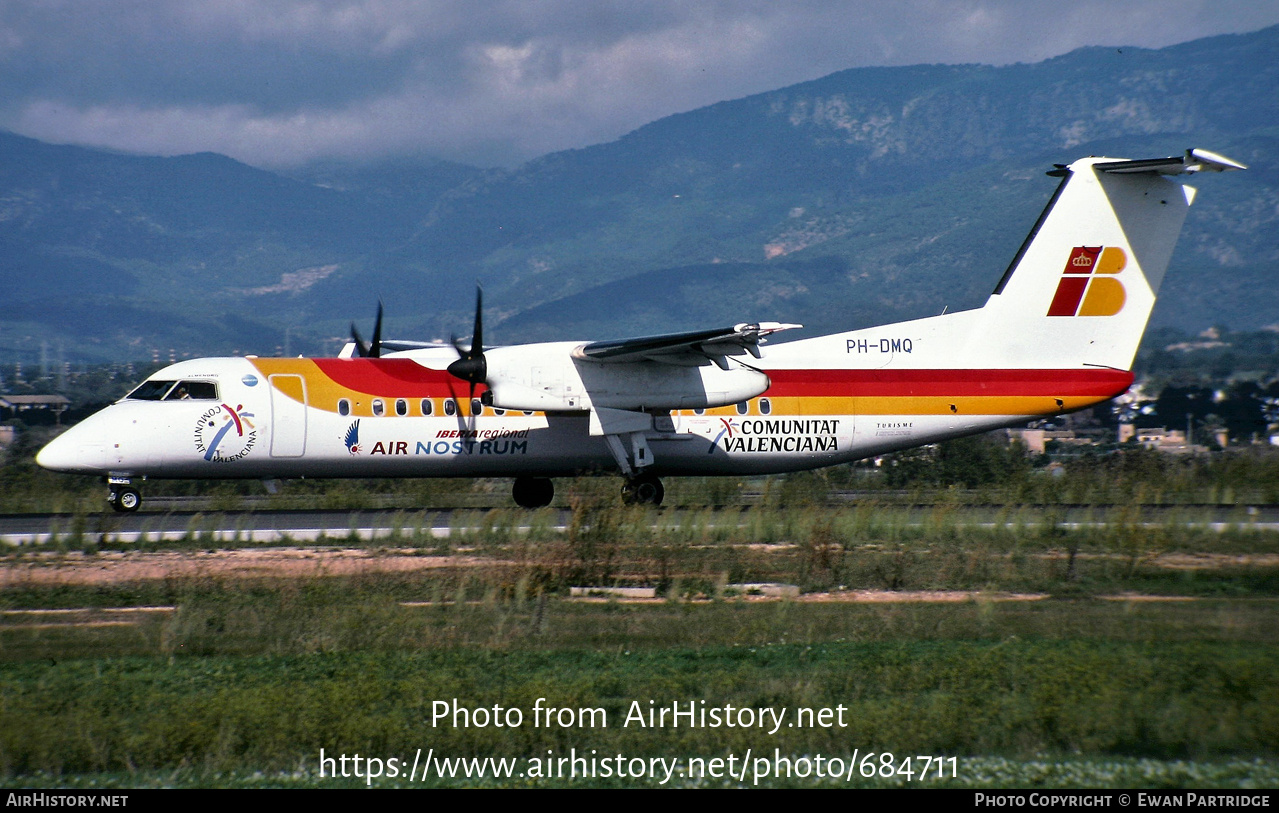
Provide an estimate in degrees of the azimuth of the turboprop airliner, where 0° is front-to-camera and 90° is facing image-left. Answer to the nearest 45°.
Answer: approximately 90°

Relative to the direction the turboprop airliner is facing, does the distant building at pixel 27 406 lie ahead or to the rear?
ahead
